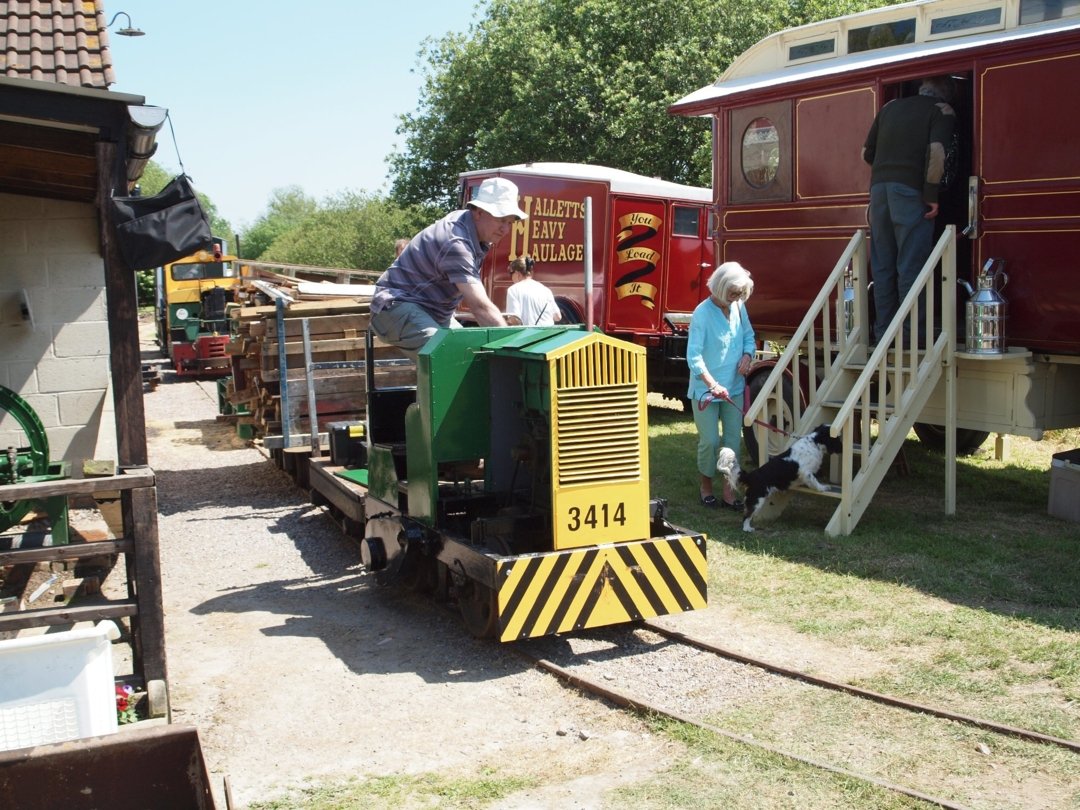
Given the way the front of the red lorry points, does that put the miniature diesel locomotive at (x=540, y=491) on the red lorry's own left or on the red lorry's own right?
on the red lorry's own right

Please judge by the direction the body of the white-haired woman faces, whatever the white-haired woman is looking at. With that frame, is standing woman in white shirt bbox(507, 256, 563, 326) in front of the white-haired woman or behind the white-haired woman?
behind

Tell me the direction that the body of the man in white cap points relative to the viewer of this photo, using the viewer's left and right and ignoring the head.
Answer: facing to the right of the viewer

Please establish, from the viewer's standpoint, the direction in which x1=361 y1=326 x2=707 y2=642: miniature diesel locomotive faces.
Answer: facing the viewer and to the right of the viewer

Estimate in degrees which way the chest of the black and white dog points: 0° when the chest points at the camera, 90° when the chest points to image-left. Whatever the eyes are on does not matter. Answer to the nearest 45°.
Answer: approximately 270°

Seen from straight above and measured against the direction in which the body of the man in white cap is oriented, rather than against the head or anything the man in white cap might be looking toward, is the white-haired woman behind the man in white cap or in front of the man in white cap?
in front
